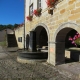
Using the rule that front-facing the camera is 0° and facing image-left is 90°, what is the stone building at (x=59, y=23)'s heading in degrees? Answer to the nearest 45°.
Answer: approximately 45°
